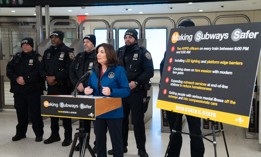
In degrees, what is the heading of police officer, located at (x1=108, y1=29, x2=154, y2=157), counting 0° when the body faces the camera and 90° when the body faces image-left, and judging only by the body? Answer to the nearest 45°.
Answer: approximately 45°

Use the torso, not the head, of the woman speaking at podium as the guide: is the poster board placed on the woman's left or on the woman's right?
on the woman's left

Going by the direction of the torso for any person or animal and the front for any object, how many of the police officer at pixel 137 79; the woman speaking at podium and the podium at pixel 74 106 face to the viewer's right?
0

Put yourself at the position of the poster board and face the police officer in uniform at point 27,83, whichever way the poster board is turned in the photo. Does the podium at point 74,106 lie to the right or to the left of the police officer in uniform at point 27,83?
left

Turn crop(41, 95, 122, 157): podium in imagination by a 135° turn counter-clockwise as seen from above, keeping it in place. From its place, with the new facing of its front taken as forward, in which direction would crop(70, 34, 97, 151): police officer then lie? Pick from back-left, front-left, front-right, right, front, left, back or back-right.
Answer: left

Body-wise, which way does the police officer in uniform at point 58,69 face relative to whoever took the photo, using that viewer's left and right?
facing the viewer and to the left of the viewer

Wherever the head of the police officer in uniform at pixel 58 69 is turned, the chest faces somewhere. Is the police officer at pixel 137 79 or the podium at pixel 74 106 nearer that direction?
the podium

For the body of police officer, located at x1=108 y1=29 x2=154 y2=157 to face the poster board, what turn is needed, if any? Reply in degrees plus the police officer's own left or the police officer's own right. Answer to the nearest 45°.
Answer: approximately 45° to the police officer's own left

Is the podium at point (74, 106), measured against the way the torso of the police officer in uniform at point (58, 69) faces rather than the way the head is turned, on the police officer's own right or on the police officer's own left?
on the police officer's own left

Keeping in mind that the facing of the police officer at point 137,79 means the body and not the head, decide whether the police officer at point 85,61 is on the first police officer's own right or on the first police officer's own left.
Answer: on the first police officer's own right

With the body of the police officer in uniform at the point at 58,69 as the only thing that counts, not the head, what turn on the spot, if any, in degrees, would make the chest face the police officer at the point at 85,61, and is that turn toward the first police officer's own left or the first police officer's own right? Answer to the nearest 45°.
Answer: approximately 90° to the first police officer's own left

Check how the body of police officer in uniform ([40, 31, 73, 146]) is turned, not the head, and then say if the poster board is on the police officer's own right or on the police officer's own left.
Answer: on the police officer's own left

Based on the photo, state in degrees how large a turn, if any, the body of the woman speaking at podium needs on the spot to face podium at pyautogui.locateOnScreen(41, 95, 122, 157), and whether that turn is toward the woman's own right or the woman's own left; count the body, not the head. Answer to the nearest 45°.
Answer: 0° — they already face it
